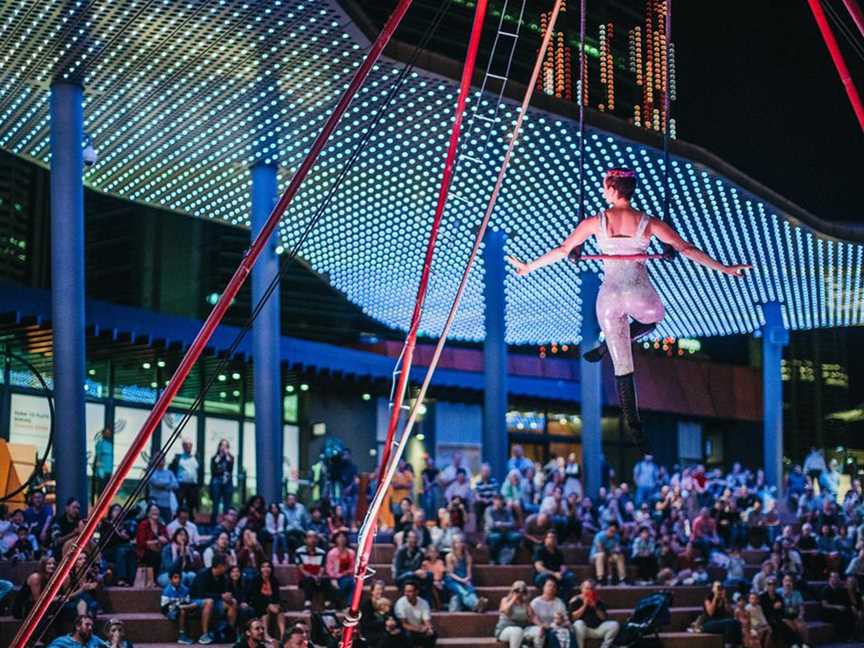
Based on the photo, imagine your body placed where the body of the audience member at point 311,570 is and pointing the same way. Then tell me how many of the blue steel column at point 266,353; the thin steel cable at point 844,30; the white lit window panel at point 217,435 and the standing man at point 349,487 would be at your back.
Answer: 3

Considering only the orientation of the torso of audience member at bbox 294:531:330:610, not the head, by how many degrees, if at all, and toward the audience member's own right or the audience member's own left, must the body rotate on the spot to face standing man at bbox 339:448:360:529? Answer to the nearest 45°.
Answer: approximately 180°

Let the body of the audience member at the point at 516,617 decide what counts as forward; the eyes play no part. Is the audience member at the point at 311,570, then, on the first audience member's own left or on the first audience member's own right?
on the first audience member's own right
